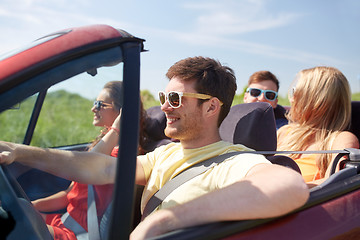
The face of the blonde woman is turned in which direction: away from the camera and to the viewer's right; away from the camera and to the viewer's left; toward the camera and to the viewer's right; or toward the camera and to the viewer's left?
away from the camera and to the viewer's left

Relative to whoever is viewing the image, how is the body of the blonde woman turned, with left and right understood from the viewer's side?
facing away from the viewer and to the left of the viewer

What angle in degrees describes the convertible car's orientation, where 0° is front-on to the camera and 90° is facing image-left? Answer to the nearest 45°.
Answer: approximately 45°
